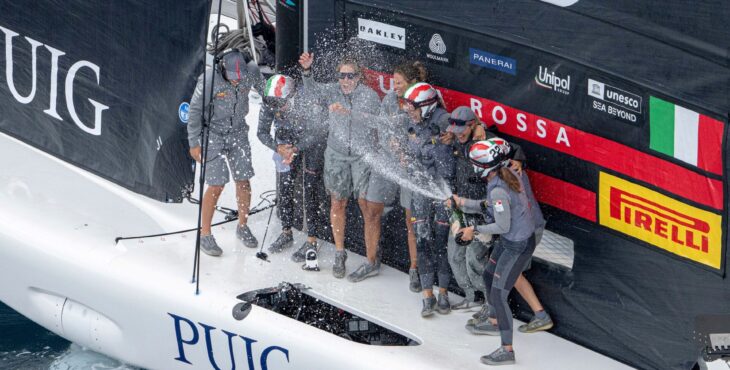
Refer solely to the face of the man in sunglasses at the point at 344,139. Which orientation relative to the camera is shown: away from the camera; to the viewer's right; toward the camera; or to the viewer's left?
toward the camera

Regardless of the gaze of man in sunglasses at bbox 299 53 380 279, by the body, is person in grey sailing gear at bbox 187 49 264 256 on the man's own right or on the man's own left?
on the man's own right

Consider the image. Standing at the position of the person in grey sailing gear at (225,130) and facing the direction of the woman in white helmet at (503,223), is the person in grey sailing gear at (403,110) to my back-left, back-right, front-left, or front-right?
front-left

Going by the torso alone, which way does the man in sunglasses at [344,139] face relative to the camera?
toward the camera

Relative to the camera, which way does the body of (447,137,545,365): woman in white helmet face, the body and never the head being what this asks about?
to the viewer's left

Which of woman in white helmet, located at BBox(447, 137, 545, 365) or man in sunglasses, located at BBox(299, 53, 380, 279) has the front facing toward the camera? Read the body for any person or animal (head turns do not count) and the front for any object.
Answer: the man in sunglasses

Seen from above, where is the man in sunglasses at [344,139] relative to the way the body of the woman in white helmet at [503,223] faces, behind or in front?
in front

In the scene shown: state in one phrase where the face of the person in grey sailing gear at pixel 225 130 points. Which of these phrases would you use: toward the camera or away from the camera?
toward the camera

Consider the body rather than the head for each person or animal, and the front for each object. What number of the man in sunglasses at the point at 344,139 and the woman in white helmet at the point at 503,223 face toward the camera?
1

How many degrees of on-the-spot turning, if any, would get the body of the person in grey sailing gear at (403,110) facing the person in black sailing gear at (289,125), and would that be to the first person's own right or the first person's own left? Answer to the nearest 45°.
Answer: approximately 45° to the first person's own right

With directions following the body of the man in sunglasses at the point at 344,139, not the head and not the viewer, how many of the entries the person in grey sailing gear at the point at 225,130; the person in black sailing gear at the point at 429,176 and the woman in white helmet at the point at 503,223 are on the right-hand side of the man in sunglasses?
1

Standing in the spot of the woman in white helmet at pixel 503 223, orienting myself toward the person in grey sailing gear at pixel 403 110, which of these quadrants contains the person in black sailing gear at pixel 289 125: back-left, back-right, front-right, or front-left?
front-left

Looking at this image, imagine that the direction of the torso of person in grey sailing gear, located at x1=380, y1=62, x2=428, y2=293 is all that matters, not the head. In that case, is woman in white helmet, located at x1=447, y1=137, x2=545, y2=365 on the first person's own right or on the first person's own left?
on the first person's own left

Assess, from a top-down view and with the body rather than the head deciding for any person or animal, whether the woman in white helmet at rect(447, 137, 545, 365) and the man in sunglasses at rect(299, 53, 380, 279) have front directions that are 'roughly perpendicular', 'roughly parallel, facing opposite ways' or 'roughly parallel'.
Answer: roughly perpendicular

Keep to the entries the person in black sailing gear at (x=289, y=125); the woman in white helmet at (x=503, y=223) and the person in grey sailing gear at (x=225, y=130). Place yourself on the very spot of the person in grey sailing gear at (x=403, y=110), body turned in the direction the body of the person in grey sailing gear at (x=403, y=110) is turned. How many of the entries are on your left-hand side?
1
